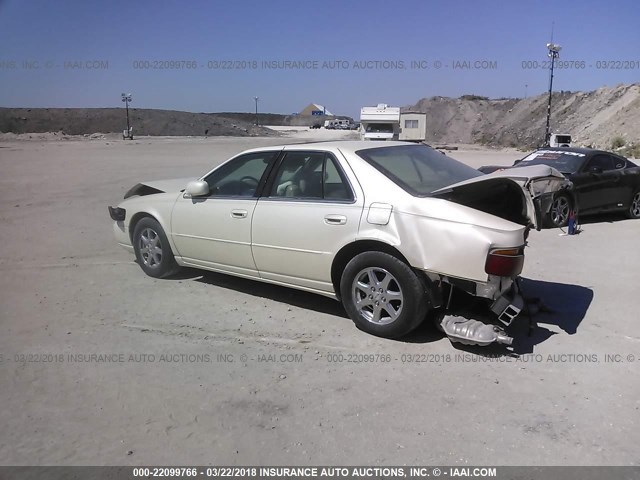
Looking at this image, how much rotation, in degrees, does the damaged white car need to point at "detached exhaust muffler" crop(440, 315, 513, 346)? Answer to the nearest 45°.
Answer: approximately 180°

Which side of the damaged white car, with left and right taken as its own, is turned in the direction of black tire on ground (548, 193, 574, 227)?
right

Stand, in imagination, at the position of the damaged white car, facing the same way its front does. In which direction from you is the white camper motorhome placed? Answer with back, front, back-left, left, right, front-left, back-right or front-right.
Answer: front-right

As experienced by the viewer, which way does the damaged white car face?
facing away from the viewer and to the left of the viewer

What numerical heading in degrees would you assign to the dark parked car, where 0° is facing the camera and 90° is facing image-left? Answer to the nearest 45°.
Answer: approximately 45°

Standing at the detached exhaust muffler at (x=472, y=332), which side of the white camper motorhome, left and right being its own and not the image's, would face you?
front

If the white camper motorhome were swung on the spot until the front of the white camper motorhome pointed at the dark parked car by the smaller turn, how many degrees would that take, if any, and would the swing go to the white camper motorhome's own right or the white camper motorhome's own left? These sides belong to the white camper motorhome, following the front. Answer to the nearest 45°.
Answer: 0° — it already faces it

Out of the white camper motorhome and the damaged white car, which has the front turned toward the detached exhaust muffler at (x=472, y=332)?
the white camper motorhome

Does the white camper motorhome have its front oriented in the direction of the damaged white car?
yes

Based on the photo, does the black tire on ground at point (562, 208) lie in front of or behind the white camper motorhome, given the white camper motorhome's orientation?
in front

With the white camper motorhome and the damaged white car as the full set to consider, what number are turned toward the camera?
1
